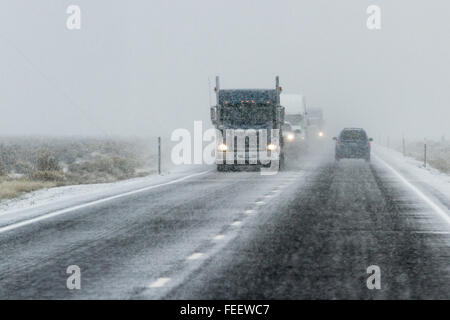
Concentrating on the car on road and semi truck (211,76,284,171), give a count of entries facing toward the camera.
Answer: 1

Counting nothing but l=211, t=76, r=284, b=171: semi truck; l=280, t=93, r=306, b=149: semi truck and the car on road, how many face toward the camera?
2

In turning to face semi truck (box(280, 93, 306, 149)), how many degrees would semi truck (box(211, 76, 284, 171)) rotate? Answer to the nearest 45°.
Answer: approximately 180°

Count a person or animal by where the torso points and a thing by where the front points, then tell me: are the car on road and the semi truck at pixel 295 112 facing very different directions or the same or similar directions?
very different directions

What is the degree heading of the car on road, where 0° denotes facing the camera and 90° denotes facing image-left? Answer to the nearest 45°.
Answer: approximately 180°

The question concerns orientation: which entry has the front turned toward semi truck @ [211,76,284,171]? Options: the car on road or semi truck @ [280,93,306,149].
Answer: semi truck @ [280,93,306,149]

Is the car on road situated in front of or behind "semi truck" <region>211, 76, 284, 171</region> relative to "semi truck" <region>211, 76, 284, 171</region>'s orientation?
behind

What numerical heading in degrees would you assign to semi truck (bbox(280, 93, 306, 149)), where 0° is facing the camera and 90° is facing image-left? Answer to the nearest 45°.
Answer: approximately 0°

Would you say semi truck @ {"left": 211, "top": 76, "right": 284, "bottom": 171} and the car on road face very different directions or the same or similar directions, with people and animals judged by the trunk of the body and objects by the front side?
very different directions

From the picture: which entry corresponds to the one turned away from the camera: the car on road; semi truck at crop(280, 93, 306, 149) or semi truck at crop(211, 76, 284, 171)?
the car on road
